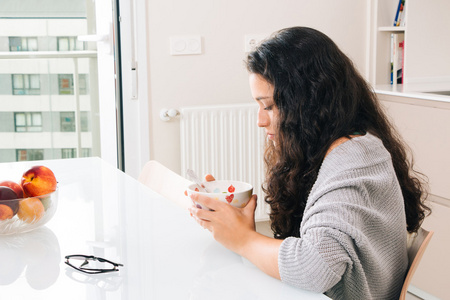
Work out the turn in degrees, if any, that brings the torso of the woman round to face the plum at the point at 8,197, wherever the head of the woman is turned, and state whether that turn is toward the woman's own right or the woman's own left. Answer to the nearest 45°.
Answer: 0° — they already face it

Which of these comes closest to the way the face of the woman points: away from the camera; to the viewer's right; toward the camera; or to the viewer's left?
to the viewer's left

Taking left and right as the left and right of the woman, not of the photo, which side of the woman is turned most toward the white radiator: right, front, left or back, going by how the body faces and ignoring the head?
right

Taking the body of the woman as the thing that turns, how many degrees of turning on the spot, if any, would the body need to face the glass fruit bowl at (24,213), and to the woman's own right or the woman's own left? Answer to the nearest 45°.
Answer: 0° — they already face it

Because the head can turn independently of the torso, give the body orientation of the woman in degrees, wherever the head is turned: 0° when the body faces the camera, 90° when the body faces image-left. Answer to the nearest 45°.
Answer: approximately 90°

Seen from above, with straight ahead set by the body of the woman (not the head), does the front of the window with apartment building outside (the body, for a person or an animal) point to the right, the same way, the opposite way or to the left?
to the left

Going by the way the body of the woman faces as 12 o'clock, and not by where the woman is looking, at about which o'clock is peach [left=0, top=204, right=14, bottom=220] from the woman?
The peach is roughly at 12 o'clock from the woman.

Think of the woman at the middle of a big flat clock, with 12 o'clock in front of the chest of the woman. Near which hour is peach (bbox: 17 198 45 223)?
The peach is roughly at 12 o'clock from the woman.

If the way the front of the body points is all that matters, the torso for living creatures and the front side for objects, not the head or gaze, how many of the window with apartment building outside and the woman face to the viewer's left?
1

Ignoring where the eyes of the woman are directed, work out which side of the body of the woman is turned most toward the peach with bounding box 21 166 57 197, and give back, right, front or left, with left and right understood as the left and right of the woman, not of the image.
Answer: front
